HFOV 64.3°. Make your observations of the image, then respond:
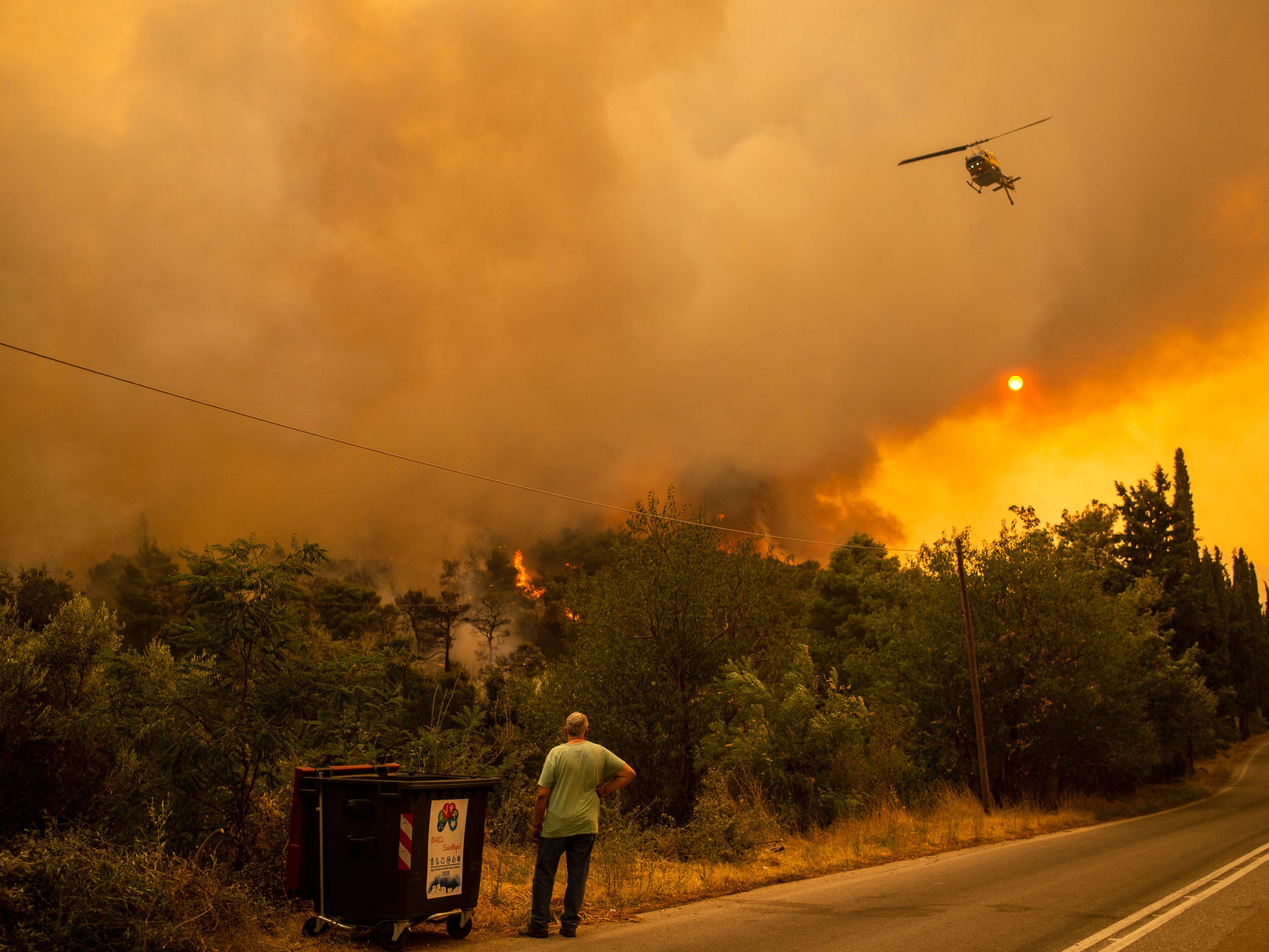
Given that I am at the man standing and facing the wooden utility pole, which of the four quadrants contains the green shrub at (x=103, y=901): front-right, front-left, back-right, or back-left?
back-left

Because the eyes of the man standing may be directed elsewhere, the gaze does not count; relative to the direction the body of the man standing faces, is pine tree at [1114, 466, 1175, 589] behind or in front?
in front

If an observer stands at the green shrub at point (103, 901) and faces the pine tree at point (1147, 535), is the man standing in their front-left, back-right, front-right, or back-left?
front-right

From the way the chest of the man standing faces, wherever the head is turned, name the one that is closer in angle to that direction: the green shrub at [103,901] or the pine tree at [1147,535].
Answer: the pine tree

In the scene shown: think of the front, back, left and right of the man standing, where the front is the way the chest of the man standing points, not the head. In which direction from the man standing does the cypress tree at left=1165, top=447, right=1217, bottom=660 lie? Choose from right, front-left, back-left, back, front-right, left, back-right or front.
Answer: front-right

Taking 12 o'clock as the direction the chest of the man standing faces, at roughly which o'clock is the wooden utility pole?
The wooden utility pole is roughly at 1 o'clock from the man standing.

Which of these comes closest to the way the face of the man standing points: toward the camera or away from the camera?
away from the camera

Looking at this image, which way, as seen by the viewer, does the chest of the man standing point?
away from the camera

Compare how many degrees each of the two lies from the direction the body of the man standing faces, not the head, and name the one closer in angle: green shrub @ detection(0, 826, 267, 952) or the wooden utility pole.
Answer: the wooden utility pole

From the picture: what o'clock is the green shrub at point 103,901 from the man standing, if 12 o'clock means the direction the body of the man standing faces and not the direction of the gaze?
The green shrub is roughly at 8 o'clock from the man standing.
